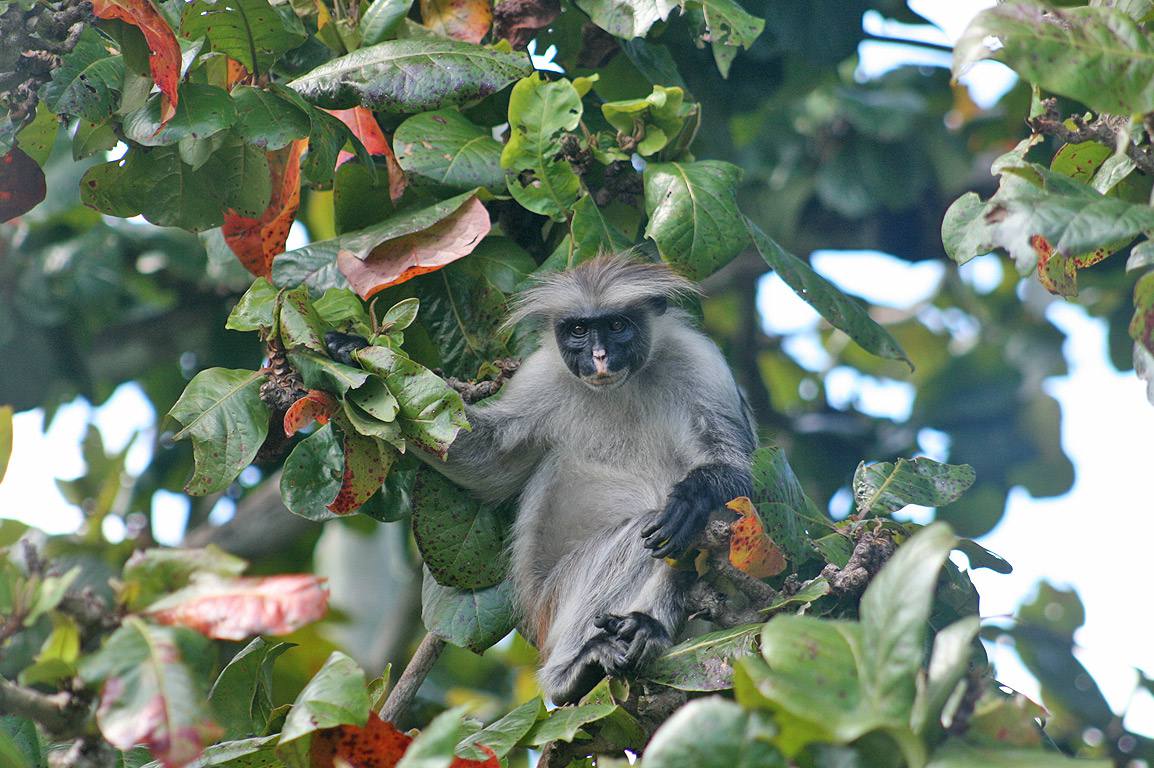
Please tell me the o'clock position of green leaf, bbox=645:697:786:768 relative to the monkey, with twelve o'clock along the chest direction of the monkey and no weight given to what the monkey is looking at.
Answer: The green leaf is roughly at 12 o'clock from the monkey.

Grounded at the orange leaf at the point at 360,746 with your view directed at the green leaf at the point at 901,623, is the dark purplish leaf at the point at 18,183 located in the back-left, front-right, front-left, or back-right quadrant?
back-left

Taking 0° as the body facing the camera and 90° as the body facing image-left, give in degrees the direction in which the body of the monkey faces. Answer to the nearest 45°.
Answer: approximately 0°
